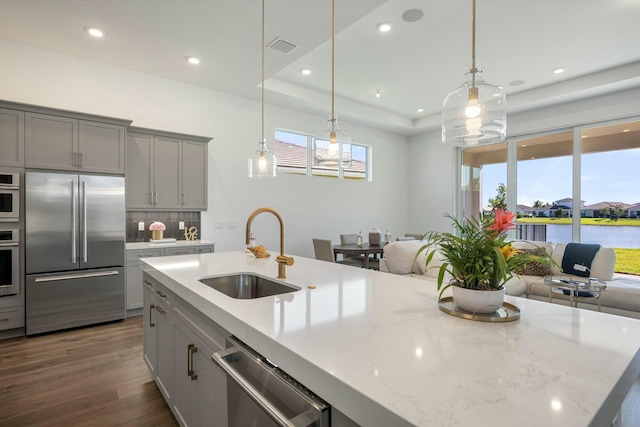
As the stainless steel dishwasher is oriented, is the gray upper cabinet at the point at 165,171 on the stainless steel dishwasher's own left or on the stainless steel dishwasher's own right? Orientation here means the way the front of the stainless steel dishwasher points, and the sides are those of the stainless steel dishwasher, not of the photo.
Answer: on the stainless steel dishwasher's own right

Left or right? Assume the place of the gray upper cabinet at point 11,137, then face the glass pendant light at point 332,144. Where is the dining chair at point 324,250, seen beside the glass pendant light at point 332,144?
left

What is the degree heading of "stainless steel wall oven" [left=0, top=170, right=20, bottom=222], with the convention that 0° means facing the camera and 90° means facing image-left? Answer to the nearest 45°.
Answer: approximately 0°

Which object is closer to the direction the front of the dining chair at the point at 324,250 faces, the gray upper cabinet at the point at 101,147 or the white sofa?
the white sofa

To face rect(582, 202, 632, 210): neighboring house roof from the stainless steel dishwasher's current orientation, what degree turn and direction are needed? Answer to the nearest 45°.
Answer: approximately 180°

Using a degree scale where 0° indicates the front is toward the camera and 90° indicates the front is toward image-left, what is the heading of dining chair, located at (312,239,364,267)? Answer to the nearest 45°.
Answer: approximately 225°

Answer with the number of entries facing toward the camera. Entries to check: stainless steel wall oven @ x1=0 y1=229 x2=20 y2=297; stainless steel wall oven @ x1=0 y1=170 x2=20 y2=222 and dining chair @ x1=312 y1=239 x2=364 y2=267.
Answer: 2

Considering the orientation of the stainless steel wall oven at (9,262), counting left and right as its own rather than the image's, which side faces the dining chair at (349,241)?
left

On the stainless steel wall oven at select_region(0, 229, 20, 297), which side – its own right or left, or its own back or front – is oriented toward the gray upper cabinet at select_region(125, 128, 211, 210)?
left

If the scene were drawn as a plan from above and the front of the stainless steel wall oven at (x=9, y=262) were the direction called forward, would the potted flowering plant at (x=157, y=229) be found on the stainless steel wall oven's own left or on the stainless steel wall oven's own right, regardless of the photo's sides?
on the stainless steel wall oven's own left

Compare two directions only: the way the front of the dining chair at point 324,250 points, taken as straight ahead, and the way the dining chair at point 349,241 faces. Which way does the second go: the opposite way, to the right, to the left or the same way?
to the right

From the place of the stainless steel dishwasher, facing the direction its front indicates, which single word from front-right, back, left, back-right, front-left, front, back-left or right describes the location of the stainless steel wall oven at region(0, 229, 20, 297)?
right

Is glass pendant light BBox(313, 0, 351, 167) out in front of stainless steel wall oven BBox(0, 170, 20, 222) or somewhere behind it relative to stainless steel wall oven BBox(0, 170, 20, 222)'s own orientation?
in front
